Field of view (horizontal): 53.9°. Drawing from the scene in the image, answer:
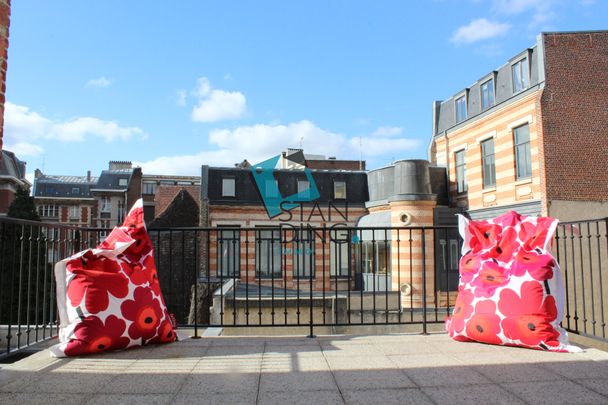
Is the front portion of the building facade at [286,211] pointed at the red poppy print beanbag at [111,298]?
yes

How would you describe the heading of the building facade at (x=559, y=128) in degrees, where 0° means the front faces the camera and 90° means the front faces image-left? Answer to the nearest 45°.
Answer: approximately 45°

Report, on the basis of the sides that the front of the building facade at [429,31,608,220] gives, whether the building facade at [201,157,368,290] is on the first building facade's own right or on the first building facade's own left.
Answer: on the first building facade's own right

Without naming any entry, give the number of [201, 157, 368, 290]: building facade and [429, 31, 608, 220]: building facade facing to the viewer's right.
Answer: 0

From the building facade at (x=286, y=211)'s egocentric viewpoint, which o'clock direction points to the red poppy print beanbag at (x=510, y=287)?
The red poppy print beanbag is roughly at 12 o'clock from the building facade.

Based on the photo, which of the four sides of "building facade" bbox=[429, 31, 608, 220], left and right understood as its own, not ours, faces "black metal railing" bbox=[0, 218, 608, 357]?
front

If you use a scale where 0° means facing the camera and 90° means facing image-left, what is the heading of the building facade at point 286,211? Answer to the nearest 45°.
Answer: approximately 0°

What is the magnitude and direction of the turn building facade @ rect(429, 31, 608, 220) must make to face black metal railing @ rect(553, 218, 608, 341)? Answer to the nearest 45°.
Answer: approximately 45° to its left

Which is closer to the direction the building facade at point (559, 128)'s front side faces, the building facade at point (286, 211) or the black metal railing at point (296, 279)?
the black metal railing
